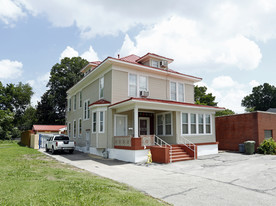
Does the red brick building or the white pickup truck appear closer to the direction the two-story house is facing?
the red brick building

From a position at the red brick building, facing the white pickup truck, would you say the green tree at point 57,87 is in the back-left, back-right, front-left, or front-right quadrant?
front-right

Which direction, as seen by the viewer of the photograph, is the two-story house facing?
facing the viewer and to the right of the viewer

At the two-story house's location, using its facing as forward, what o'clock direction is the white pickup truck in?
The white pickup truck is roughly at 5 o'clock from the two-story house.

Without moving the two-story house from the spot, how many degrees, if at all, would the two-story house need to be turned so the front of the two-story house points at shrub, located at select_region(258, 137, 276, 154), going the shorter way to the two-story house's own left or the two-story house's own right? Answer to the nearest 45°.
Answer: approximately 45° to the two-story house's own left

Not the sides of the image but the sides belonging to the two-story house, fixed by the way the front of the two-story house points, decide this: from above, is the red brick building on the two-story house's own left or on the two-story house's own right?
on the two-story house's own left

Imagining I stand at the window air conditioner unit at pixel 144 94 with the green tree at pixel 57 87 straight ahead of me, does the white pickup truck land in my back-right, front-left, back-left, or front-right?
front-left

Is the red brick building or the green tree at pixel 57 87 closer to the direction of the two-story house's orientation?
the red brick building

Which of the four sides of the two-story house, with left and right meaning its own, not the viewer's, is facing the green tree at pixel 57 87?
back
